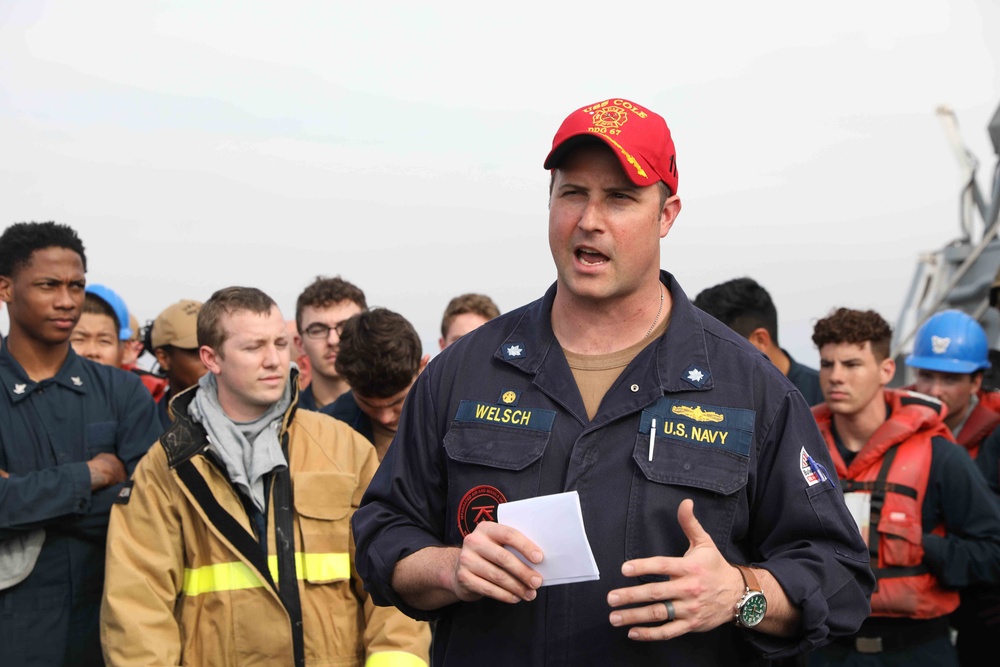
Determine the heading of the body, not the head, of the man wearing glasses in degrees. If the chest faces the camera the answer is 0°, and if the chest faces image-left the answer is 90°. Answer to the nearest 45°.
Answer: approximately 0°

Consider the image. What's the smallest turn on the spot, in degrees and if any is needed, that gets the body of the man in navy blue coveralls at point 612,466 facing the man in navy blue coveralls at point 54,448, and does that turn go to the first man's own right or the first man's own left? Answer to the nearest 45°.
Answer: approximately 135° to the first man's own right

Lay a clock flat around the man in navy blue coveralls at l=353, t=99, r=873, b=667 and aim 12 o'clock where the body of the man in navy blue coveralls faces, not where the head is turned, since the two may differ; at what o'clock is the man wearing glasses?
The man wearing glasses is roughly at 5 o'clock from the man in navy blue coveralls.

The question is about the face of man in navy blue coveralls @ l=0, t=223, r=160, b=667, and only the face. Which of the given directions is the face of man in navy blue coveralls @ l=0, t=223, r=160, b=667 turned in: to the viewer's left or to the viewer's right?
to the viewer's right

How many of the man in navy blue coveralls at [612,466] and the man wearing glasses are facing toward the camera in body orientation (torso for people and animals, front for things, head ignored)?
2

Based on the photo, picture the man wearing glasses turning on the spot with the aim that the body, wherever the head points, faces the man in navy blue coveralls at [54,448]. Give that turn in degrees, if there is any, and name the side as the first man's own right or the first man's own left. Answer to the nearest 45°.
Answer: approximately 45° to the first man's own right
